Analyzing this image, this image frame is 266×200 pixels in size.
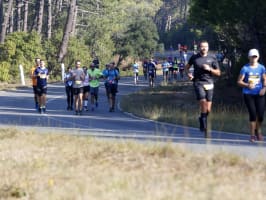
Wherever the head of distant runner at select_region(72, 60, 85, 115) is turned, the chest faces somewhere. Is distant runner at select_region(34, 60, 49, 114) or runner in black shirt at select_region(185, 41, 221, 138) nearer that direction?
the runner in black shirt

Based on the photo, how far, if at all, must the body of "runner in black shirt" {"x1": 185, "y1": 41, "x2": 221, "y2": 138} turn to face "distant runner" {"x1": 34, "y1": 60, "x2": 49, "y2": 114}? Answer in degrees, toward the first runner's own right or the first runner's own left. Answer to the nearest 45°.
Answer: approximately 135° to the first runner's own right

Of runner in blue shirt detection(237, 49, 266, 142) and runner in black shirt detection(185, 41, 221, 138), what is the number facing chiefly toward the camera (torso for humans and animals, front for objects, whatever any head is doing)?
2

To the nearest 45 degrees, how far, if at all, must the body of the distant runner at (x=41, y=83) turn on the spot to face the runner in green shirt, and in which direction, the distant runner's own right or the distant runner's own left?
approximately 135° to the distant runner's own left

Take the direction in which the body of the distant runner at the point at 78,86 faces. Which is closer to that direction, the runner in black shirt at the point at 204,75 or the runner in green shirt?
the runner in black shirt

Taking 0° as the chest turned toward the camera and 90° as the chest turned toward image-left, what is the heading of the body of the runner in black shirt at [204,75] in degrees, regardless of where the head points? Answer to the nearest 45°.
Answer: approximately 0°

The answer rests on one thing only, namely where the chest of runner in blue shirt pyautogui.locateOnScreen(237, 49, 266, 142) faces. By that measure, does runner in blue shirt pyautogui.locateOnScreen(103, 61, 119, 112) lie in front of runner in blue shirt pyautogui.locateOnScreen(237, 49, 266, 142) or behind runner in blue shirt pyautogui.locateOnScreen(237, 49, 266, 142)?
behind

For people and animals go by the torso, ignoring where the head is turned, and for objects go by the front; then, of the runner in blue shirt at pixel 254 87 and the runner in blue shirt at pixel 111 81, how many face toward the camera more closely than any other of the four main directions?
2
